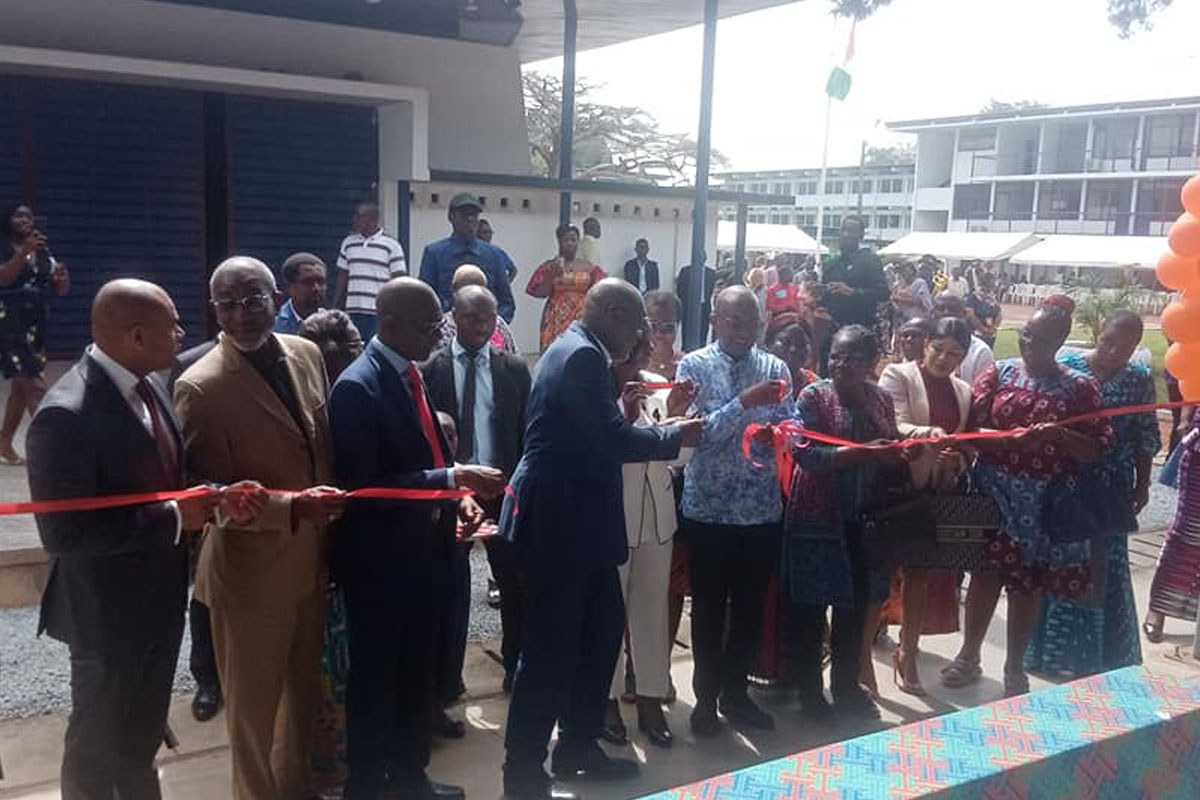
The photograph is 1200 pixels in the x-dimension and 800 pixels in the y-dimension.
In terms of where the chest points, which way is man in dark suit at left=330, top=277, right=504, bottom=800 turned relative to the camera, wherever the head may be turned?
to the viewer's right

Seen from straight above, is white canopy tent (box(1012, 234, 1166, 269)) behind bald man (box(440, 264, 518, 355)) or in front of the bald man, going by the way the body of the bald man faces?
behind

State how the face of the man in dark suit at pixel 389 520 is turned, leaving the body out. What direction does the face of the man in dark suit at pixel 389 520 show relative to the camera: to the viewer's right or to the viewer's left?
to the viewer's right

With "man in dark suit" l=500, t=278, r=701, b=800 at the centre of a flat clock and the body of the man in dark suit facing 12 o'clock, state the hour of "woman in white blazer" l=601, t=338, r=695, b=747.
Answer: The woman in white blazer is roughly at 10 o'clock from the man in dark suit.

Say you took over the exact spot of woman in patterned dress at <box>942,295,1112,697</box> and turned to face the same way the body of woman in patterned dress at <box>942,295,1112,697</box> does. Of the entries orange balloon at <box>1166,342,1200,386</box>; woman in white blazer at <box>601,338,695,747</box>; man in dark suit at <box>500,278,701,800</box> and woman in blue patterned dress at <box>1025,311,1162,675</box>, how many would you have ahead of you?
2

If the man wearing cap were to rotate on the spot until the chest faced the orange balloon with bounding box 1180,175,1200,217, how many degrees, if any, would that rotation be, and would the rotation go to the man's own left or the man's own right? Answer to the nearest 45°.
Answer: approximately 45° to the man's own left

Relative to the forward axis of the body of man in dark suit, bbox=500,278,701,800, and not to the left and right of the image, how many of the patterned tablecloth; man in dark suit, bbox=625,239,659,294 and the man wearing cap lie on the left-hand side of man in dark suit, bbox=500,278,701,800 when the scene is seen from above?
2
